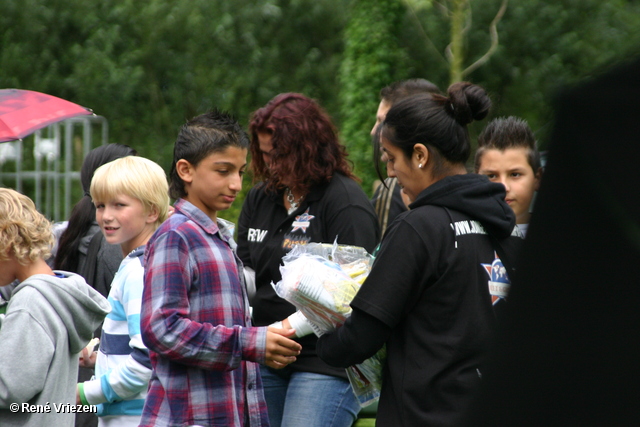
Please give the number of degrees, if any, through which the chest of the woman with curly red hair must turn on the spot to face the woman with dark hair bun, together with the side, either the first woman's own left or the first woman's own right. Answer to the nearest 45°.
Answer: approximately 90° to the first woman's own left

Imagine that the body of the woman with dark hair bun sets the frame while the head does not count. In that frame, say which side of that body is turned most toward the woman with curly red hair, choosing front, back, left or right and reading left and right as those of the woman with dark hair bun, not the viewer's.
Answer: front

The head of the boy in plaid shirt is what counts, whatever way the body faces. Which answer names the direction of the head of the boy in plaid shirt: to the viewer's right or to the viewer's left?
to the viewer's right

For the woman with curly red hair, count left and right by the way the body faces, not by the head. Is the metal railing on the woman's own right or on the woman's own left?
on the woman's own right

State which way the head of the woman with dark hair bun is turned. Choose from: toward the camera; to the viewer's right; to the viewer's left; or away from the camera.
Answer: to the viewer's left

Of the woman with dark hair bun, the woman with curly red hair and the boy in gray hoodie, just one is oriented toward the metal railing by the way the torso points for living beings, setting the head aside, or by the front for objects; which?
the woman with dark hair bun

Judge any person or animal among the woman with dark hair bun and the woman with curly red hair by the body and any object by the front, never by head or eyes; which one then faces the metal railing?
the woman with dark hair bun

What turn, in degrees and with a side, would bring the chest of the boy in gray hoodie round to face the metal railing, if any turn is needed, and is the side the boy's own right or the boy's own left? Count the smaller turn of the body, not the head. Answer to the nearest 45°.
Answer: approximately 90° to the boy's own right

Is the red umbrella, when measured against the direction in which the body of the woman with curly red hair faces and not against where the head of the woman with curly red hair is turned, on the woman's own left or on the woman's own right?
on the woman's own right

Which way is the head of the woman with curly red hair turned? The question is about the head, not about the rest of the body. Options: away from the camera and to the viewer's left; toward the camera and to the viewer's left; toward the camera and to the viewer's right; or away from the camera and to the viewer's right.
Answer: toward the camera and to the viewer's left

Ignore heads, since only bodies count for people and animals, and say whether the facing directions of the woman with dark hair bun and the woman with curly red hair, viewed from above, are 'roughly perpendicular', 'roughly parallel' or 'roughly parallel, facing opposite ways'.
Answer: roughly perpendicular

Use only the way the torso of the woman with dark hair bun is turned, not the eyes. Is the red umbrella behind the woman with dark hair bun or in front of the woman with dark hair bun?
in front

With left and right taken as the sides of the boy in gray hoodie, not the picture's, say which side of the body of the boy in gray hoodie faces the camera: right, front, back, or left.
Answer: left

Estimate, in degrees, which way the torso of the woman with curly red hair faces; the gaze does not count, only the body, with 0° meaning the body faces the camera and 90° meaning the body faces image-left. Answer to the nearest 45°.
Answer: approximately 45°

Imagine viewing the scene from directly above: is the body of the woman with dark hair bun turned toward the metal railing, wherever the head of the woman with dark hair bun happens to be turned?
yes

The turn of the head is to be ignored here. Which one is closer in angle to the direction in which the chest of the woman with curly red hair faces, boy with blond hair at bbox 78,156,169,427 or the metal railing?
the boy with blond hair

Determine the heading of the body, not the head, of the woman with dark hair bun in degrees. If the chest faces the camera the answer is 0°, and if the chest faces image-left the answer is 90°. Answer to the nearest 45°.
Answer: approximately 135°
